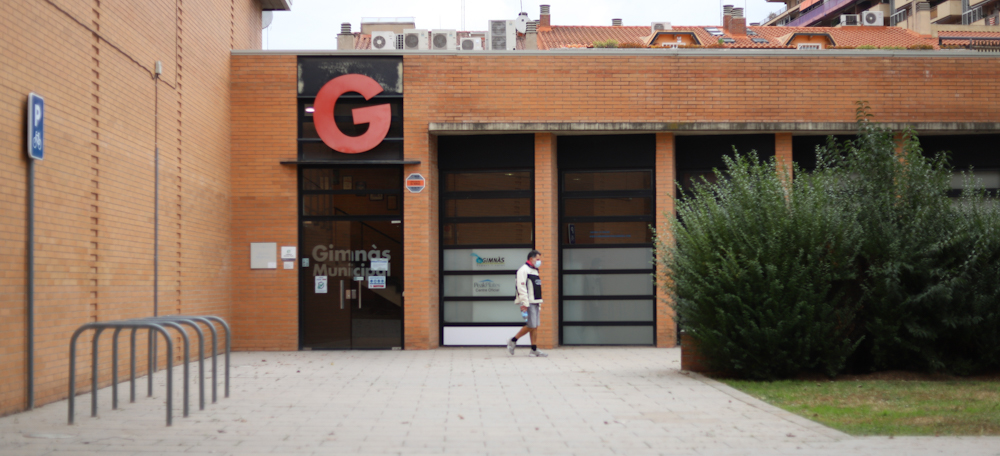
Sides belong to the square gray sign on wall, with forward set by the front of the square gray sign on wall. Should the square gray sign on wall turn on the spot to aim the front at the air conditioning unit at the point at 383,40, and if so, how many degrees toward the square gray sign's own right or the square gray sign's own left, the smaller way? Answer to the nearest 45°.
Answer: approximately 180°

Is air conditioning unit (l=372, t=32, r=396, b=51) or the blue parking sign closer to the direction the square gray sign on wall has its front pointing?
the blue parking sign

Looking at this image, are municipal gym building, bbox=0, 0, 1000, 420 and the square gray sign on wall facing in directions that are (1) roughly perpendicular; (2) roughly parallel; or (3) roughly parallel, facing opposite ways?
roughly parallel

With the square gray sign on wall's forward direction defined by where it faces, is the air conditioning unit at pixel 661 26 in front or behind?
behind

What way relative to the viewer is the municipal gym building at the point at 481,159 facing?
toward the camera

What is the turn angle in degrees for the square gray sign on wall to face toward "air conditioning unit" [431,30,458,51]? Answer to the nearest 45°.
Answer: approximately 135° to its left

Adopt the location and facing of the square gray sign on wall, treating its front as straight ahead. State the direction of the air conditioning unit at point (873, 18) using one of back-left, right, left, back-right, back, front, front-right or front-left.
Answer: back-left
